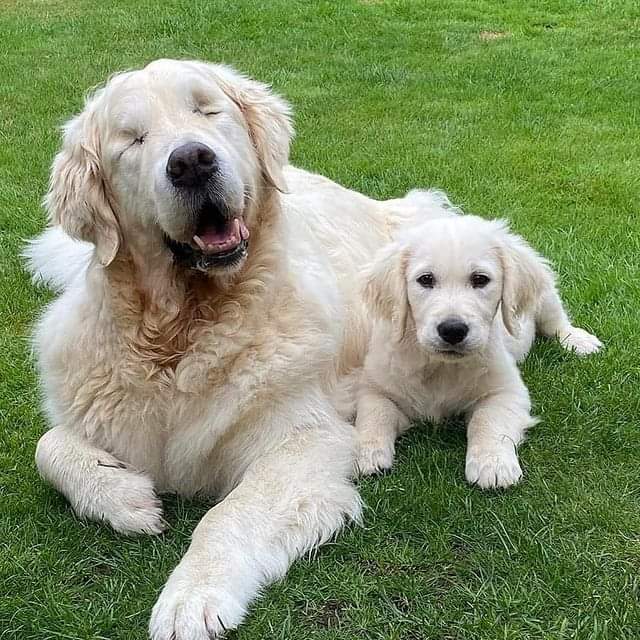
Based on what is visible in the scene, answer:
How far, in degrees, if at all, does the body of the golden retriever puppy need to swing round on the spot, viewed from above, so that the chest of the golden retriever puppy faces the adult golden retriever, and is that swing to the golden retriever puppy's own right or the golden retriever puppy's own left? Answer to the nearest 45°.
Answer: approximately 45° to the golden retriever puppy's own right

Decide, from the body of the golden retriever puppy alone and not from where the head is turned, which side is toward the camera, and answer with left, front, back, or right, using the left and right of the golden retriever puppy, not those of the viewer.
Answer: front
